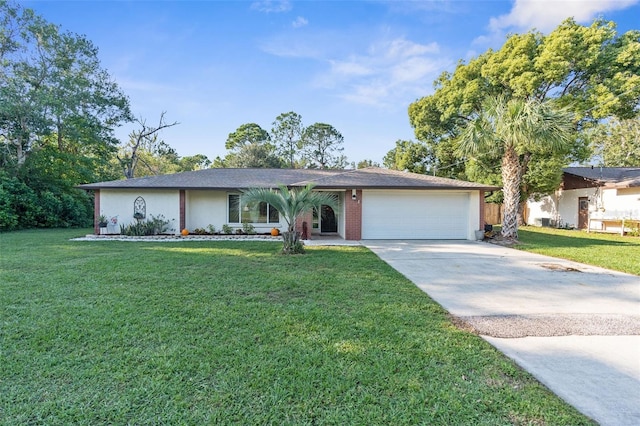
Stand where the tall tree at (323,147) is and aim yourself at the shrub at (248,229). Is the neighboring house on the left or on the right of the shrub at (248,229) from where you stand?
left

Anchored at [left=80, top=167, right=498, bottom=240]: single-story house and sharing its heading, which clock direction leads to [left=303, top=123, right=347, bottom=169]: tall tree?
The tall tree is roughly at 6 o'clock from the single-story house.

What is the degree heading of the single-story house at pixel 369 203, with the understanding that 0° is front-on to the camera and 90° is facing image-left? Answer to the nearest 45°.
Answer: approximately 0°

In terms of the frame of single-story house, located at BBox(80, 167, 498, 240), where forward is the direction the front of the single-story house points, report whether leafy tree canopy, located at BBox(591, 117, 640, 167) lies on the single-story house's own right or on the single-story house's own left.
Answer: on the single-story house's own left

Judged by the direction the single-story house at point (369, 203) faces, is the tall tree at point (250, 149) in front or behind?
behind

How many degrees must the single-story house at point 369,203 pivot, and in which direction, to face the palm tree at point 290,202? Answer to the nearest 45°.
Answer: approximately 45° to its right

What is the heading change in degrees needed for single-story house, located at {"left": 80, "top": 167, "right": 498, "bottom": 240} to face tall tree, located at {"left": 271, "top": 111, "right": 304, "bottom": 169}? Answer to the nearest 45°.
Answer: approximately 180°

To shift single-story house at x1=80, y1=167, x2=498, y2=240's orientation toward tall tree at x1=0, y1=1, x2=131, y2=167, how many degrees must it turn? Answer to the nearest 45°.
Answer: approximately 135° to its right

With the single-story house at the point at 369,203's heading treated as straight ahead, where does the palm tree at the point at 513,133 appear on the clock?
The palm tree is roughly at 10 o'clock from the single-story house.

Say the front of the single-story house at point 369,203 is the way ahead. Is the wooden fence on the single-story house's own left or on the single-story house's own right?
on the single-story house's own left

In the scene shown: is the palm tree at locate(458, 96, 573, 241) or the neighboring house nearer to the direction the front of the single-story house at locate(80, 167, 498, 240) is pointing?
the palm tree
